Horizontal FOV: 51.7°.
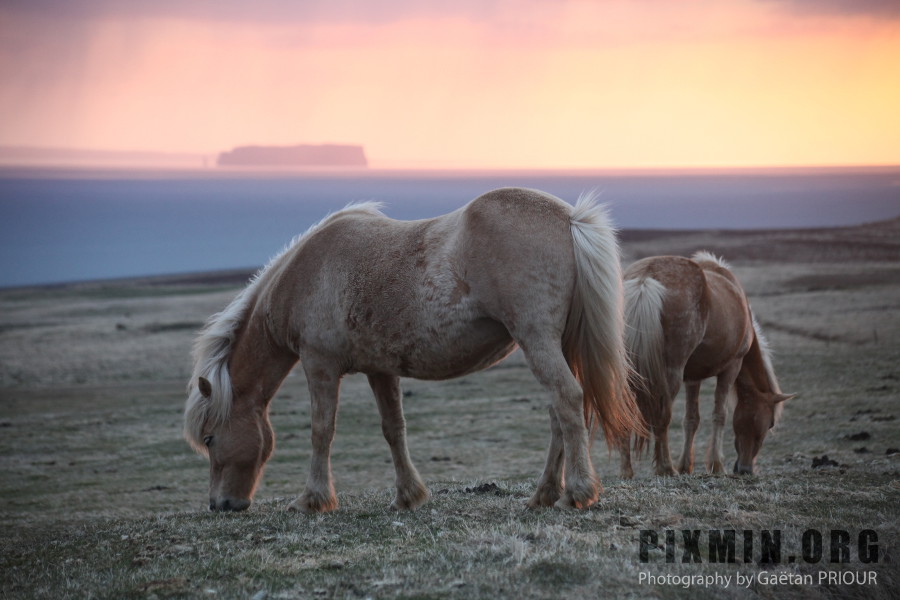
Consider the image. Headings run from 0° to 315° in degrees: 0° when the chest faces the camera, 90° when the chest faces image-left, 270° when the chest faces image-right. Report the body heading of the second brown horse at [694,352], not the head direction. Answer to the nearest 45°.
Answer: approximately 225°

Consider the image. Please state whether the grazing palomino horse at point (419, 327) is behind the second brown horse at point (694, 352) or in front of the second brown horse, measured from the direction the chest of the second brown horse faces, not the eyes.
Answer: behind

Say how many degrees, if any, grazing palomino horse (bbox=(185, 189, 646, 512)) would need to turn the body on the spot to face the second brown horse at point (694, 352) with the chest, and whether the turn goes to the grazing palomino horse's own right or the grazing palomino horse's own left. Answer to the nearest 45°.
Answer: approximately 135° to the grazing palomino horse's own right

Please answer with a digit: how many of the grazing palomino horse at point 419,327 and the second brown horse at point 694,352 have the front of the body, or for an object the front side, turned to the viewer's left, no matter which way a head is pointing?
1

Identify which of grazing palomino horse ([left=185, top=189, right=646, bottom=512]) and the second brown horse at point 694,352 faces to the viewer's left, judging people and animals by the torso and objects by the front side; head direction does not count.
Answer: the grazing palomino horse

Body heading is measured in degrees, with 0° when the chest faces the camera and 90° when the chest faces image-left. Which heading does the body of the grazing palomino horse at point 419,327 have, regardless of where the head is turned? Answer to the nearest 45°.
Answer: approximately 90°

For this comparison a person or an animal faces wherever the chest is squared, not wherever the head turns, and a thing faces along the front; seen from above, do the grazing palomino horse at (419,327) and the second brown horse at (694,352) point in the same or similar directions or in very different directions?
very different directions
